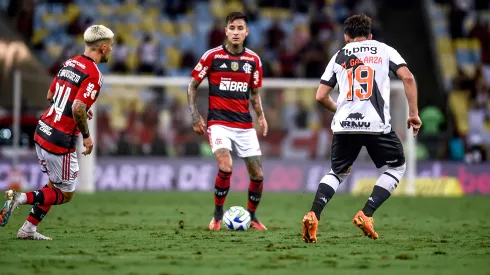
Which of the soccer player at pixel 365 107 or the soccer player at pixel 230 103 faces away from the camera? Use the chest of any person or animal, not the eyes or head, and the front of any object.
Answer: the soccer player at pixel 365 107

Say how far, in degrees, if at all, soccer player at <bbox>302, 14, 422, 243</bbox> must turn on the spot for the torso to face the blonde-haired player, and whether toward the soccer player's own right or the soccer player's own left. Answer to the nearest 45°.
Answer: approximately 90° to the soccer player's own left

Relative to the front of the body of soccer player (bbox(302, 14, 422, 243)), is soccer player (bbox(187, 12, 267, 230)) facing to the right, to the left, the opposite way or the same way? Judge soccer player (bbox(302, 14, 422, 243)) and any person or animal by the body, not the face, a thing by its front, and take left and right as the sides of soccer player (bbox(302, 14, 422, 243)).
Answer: the opposite way

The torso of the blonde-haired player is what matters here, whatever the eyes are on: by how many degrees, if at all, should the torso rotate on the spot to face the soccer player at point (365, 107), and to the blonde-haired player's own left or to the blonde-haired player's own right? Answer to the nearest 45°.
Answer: approximately 45° to the blonde-haired player's own right

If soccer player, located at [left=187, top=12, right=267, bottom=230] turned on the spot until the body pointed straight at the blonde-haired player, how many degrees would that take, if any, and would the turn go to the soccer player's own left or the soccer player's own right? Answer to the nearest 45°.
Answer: approximately 45° to the soccer player's own right

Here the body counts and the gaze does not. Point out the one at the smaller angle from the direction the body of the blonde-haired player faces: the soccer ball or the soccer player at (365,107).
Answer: the soccer ball

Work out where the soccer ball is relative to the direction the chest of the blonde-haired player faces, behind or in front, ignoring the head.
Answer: in front

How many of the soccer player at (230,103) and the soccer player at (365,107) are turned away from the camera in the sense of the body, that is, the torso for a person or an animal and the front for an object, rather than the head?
1

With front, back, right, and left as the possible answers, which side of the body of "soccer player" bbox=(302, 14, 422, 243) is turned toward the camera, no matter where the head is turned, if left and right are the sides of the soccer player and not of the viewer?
back
